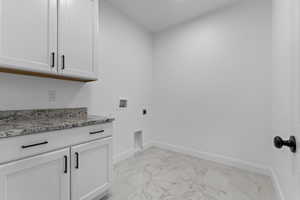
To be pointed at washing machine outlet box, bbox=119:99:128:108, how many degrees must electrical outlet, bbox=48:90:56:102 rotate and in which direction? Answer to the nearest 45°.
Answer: approximately 90° to its left

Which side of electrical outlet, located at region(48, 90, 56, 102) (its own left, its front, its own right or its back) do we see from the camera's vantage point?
front
